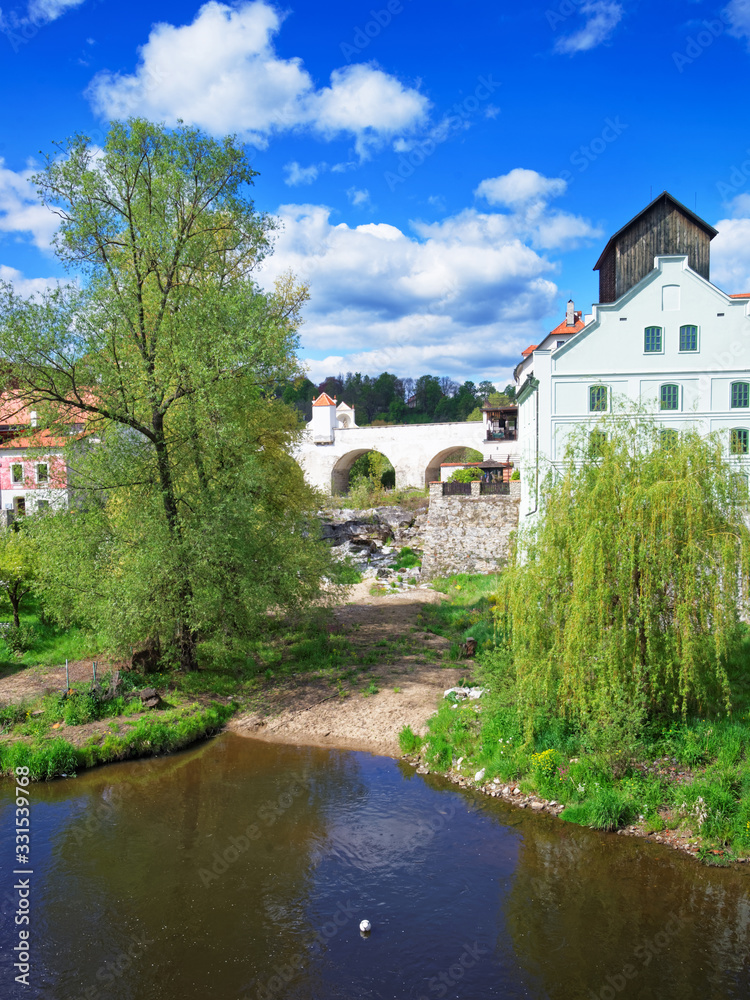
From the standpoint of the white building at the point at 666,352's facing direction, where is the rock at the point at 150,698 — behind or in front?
in front

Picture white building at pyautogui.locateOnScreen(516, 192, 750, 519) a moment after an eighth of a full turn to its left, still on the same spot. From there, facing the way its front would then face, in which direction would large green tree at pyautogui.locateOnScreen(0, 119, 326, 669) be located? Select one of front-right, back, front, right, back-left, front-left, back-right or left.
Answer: right

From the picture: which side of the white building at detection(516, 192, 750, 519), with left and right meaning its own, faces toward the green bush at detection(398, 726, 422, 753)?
front

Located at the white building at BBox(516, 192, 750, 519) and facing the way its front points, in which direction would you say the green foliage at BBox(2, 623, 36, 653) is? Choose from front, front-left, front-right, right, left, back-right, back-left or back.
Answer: front-right

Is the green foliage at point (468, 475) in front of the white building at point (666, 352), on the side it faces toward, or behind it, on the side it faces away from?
behind

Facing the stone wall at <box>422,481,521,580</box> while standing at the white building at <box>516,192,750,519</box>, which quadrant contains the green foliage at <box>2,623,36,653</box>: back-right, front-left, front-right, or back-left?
front-left

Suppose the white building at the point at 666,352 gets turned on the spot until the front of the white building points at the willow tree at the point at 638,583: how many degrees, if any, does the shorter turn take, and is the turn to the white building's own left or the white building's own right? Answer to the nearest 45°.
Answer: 0° — it already faces it

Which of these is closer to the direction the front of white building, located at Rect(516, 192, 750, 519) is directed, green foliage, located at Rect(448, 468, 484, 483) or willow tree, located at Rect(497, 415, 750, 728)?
the willow tree

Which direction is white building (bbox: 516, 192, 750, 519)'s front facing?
toward the camera

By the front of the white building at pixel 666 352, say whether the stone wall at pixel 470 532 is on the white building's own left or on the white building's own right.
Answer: on the white building's own right
